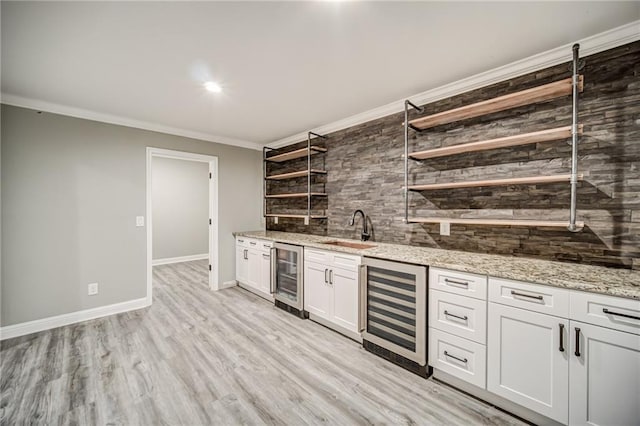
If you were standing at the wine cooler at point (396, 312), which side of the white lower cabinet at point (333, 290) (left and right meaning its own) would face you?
left

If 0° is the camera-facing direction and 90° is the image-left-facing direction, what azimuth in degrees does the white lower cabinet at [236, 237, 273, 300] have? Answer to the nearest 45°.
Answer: approximately 45°

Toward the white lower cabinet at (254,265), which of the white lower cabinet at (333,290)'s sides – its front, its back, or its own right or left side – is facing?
right

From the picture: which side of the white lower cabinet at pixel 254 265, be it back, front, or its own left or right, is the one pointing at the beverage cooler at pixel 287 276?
left

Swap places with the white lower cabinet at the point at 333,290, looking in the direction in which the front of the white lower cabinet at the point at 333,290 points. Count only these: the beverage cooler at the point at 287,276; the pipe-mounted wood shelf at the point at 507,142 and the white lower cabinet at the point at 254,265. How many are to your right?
2

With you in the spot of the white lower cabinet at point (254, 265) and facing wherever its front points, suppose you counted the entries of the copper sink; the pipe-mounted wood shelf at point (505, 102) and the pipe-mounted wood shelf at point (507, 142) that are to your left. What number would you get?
3

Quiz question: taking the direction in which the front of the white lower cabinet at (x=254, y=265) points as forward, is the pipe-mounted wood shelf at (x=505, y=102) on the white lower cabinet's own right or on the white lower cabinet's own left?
on the white lower cabinet's own left

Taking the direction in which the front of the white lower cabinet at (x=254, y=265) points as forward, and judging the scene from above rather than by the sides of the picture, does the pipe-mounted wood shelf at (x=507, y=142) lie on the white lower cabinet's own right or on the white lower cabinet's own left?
on the white lower cabinet's own left

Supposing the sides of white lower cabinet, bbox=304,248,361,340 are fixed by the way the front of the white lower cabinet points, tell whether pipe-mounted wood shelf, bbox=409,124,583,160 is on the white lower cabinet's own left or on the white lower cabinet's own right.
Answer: on the white lower cabinet's own left

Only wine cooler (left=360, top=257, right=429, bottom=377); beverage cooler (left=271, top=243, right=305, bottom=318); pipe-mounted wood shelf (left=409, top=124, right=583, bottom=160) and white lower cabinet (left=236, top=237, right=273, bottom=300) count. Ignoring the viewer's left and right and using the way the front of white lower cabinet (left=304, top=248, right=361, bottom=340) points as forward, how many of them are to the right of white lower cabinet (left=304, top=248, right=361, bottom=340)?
2

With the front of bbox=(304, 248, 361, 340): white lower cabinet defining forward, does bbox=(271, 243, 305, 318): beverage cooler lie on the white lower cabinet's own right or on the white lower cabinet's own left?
on the white lower cabinet's own right
